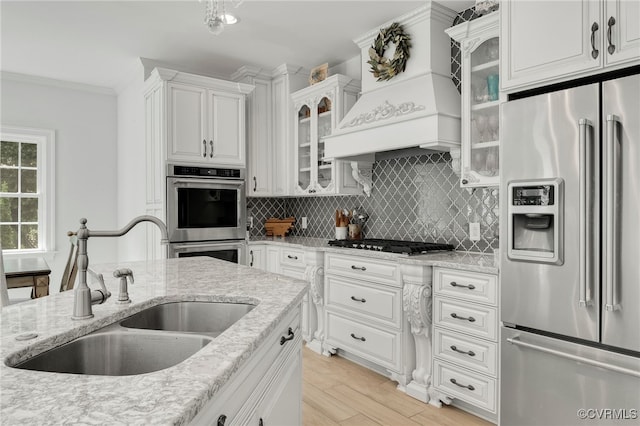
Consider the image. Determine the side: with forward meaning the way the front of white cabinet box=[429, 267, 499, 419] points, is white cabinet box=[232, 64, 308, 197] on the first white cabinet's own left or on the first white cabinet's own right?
on the first white cabinet's own right

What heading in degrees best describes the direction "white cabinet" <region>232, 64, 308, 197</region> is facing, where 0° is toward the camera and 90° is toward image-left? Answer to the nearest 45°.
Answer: approximately 0°

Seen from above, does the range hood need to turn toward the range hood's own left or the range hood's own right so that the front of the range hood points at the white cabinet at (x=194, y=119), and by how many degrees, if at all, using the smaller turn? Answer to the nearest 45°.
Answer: approximately 45° to the range hood's own right

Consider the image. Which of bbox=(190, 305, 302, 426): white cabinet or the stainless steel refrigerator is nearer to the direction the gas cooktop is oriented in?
the white cabinet

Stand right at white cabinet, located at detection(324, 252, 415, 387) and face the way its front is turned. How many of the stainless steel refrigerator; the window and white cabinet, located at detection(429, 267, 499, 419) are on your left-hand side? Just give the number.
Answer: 2

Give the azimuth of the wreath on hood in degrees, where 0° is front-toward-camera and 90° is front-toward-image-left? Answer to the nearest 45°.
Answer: approximately 45°
